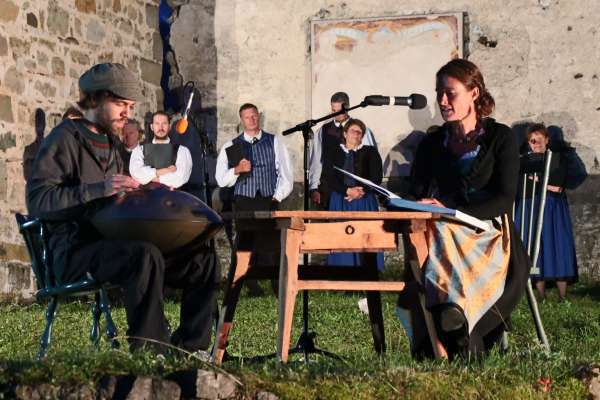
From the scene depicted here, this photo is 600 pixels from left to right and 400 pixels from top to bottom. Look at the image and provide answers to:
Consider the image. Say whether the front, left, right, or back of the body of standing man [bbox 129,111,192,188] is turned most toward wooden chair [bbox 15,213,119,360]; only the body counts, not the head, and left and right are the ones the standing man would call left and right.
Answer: front

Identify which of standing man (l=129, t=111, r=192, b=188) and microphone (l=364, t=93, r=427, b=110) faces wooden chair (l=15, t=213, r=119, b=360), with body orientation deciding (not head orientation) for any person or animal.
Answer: the standing man

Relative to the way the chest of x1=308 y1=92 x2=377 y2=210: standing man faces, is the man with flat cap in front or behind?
in front

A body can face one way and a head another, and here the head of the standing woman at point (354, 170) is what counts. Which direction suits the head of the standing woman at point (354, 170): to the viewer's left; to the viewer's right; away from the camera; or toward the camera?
toward the camera

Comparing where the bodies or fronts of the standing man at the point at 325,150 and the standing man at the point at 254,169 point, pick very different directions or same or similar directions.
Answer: same or similar directions

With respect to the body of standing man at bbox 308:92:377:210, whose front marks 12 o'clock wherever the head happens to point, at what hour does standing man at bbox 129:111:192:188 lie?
standing man at bbox 129:111:192:188 is roughly at 3 o'clock from standing man at bbox 308:92:377:210.

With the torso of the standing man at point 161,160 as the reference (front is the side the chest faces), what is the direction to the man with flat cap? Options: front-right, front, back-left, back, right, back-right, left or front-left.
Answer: front

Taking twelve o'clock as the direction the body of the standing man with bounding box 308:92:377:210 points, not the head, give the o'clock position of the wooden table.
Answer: The wooden table is roughly at 12 o'clock from the standing man.

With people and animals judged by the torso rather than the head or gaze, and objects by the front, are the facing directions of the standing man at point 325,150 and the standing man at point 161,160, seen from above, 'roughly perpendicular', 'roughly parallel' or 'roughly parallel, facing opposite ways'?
roughly parallel

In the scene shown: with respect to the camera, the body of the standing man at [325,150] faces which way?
toward the camera

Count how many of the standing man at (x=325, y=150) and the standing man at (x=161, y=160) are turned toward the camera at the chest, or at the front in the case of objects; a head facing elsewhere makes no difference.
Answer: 2

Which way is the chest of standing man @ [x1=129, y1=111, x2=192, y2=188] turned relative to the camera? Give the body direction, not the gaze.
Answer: toward the camera

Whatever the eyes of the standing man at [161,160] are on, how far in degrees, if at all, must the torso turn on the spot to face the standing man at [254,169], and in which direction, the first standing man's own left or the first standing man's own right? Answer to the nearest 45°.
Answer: approximately 90° to the first standing man's own left

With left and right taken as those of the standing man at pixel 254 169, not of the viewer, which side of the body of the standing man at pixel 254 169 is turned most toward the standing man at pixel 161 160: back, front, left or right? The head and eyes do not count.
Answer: right

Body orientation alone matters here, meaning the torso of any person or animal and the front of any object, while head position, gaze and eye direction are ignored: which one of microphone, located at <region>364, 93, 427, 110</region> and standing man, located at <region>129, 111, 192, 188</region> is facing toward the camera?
the standing man

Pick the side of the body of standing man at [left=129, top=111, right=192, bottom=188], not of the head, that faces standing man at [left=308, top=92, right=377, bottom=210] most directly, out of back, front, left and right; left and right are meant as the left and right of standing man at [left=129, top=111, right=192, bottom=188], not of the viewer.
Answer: left

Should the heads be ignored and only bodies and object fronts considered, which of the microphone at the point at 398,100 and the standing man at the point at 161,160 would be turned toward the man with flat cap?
the standing man
